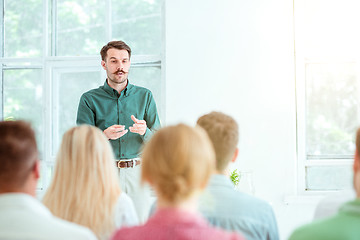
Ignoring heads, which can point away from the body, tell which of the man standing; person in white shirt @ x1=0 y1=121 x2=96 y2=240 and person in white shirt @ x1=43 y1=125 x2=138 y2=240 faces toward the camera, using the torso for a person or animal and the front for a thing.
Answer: the man standing

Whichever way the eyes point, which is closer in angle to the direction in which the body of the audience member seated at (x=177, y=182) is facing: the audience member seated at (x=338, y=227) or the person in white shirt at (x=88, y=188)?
the person in white shirt

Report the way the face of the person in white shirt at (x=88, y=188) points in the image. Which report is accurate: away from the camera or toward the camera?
away from the camera

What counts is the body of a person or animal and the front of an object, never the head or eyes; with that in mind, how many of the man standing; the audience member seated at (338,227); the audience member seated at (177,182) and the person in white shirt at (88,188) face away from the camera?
3

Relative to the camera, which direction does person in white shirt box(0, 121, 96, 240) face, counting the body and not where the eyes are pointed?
away from the camera

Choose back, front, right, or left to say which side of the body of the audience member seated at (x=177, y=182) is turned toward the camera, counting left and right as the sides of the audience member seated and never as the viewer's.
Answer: back

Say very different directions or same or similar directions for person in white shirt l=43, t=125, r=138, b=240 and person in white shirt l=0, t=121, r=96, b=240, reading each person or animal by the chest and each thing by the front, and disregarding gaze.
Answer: same or similar directions

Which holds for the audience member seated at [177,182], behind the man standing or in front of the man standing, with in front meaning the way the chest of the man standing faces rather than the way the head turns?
in front

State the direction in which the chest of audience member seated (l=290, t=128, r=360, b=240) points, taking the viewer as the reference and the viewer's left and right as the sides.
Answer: facing away from the viewer

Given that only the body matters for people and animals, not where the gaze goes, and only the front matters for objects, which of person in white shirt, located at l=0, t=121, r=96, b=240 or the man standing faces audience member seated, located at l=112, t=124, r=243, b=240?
the man standing

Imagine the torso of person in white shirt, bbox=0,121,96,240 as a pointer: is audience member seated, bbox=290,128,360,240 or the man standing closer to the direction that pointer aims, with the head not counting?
the man standing

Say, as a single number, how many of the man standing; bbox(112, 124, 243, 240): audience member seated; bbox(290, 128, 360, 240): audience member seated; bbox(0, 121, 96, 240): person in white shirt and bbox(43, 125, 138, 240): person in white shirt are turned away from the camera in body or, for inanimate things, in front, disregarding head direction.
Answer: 4

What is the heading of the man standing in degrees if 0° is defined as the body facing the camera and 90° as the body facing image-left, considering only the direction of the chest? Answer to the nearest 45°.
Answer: approximately 0°

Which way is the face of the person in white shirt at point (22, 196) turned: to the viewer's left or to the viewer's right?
to the viewer's right

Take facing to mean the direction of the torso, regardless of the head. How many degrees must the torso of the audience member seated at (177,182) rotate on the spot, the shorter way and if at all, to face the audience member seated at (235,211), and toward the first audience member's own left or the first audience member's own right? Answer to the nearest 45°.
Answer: approximately 45° to the first audience member's own right

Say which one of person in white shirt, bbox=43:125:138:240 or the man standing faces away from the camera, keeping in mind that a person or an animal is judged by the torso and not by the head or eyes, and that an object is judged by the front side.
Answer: the person in white shirt

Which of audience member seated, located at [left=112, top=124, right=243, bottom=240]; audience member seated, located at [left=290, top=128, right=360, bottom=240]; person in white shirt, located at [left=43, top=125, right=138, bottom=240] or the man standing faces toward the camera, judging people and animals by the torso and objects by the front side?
the man standing
